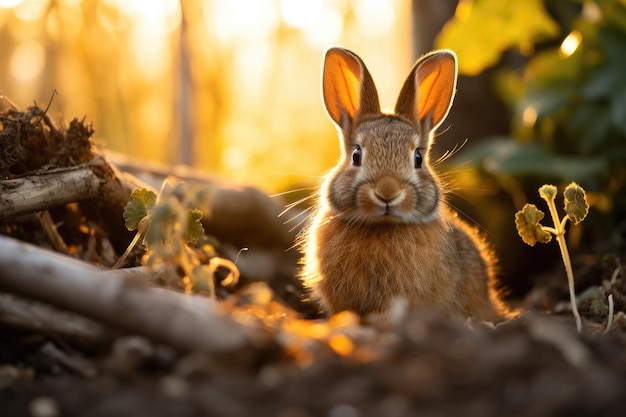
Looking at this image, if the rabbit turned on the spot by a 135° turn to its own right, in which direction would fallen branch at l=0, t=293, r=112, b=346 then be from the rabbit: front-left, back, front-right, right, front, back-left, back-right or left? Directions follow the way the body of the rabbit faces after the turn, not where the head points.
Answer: left

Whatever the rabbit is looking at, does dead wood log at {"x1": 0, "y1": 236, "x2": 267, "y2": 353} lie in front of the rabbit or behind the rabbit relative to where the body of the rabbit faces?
in front

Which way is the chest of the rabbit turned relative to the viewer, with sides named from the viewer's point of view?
facing the viewer

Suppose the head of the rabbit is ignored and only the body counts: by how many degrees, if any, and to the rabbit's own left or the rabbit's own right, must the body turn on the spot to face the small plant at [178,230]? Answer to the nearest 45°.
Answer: approximately 45° to the rabbit's own right

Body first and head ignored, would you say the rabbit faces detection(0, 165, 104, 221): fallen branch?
no

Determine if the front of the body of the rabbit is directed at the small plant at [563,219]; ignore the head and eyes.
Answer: no
